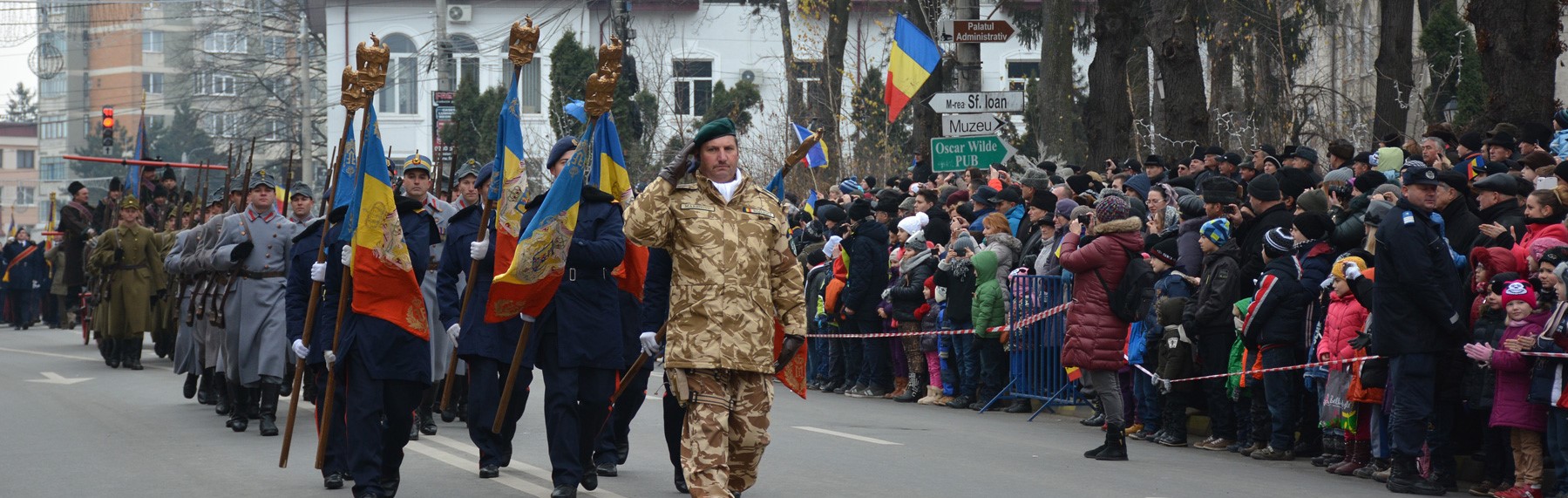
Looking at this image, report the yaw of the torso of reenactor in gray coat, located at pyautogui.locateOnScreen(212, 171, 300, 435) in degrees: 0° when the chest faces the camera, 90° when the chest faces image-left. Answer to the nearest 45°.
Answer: approximately 0°

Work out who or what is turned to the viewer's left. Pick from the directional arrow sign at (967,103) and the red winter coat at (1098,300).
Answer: the red winter coat

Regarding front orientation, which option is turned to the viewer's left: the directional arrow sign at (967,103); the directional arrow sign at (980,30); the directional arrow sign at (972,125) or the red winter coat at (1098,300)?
the red winter coat

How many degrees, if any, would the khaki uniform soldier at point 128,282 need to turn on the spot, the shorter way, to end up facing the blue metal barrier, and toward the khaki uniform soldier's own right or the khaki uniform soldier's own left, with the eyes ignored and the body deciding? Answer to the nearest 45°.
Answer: approximately 45° to the khaki uniform soldier's own left

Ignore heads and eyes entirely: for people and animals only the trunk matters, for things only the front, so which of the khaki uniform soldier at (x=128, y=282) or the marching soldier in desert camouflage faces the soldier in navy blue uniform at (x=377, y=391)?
the khaki uniform soldier

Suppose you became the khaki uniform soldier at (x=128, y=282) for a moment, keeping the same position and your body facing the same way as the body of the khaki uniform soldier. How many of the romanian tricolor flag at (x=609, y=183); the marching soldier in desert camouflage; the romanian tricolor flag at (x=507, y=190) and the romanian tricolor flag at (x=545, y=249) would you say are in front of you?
4

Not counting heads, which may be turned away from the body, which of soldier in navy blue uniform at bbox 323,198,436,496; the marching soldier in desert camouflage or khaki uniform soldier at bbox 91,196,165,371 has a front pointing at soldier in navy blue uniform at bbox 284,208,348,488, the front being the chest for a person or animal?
the khaki uniform soldier

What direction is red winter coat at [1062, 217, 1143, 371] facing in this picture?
to the viewer's left

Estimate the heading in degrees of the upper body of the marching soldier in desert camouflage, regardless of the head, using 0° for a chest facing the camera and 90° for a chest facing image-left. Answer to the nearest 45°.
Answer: approximately 0°

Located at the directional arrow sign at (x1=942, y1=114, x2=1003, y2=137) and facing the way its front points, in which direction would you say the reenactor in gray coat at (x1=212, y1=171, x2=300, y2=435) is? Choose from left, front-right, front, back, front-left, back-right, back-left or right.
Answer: front-right

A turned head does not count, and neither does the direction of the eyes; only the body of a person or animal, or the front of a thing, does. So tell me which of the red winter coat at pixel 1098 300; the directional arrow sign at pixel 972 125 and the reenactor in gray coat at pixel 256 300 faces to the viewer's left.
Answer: the red winter coat
